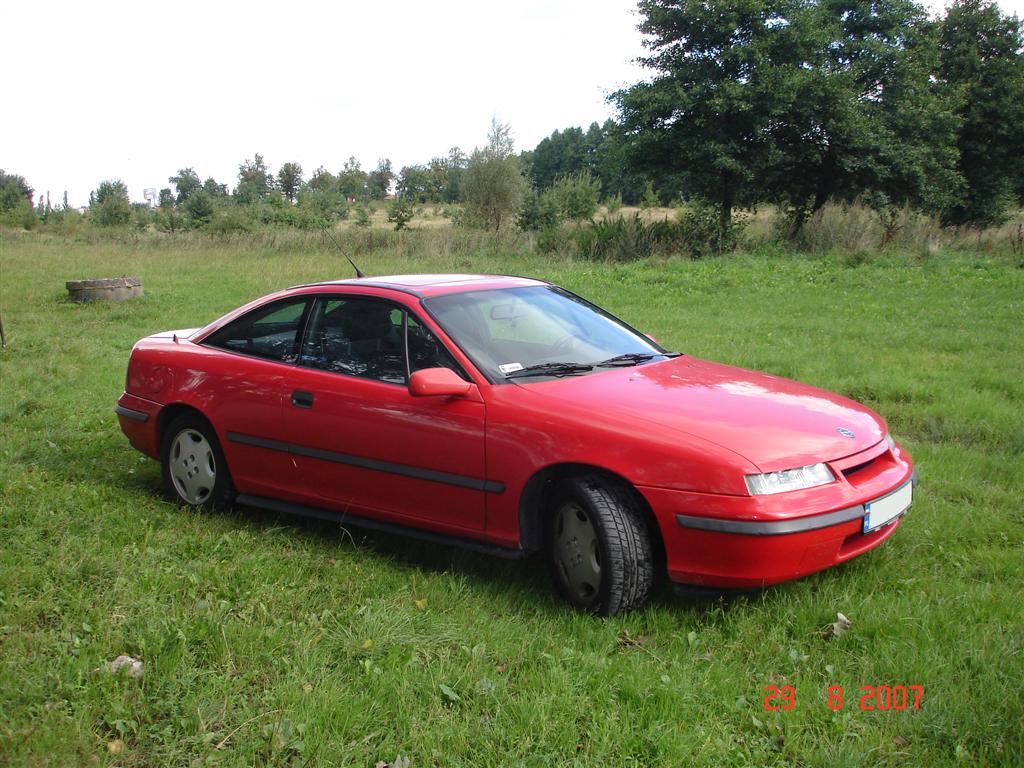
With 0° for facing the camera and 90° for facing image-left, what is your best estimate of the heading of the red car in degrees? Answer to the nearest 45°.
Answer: approximately 315°

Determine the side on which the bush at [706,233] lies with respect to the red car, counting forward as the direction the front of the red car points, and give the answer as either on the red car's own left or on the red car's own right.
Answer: on the red car's own left

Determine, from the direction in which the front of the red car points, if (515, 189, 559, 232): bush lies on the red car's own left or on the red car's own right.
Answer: on the red car's own left

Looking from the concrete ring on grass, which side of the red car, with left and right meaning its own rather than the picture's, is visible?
back

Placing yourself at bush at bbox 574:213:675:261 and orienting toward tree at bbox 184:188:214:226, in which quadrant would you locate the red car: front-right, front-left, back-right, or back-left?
back-left

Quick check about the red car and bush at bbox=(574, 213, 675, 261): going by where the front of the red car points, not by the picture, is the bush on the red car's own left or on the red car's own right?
on the red car's own left

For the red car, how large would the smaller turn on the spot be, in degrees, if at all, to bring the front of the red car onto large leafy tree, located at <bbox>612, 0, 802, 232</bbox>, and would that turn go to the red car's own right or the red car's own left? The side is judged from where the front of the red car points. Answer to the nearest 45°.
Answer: approximately 135° to the red car's own left

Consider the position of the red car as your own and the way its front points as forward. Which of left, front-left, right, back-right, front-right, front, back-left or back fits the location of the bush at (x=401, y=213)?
back-left
